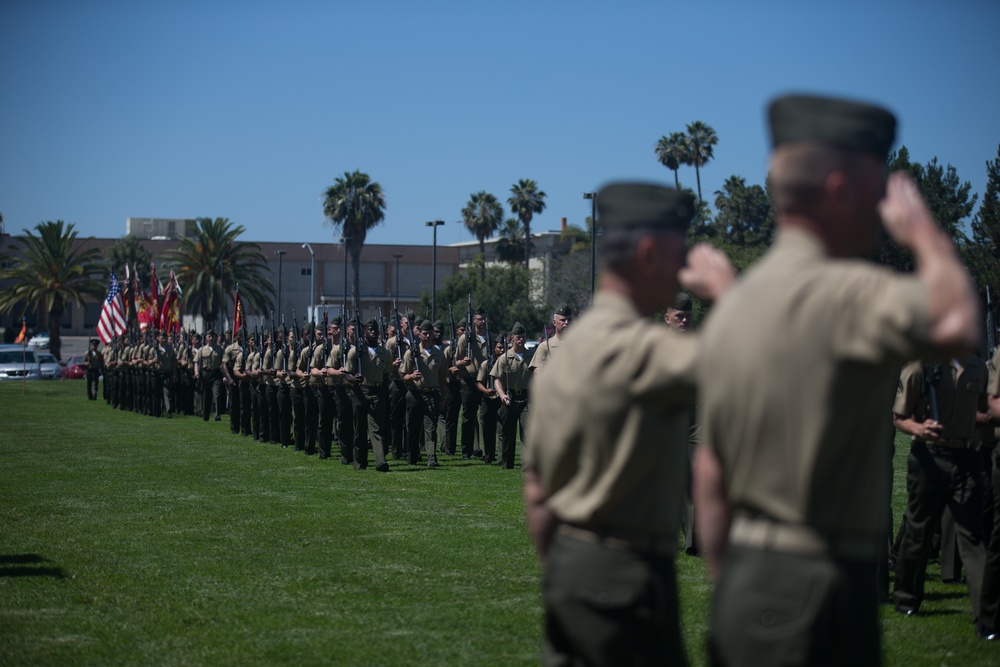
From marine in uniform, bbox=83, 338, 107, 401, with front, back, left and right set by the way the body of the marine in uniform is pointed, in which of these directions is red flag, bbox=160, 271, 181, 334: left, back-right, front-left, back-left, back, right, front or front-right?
left

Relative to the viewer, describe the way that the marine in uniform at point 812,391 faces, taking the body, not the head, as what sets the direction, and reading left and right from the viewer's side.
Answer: facing away from the viewer and to the right of the viewer

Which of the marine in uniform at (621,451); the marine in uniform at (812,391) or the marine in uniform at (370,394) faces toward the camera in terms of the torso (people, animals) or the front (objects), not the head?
the marine in uniform at (370,394)

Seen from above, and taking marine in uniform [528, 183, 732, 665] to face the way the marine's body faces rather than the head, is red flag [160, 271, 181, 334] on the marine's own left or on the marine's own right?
on the marine's own left

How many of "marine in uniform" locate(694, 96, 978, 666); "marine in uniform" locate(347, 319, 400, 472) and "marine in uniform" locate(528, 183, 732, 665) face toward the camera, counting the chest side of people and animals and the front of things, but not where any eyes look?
1

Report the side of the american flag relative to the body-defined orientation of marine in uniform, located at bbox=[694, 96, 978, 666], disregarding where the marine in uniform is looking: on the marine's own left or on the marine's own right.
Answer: on the marine's own left

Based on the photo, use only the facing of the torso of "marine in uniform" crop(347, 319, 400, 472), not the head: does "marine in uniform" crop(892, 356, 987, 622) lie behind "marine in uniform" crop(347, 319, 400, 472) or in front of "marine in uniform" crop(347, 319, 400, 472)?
in front

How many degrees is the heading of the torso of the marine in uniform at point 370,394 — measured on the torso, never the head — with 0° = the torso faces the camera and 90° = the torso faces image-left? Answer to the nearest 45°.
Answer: approximately 0°

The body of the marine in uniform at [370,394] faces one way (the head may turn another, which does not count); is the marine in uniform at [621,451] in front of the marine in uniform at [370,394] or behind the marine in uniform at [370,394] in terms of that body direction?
in front

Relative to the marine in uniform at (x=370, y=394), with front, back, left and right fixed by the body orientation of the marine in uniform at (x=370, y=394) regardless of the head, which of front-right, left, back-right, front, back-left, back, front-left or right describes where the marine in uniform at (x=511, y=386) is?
left

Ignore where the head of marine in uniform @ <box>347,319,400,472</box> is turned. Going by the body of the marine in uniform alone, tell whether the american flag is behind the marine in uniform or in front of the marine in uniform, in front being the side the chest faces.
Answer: behind
